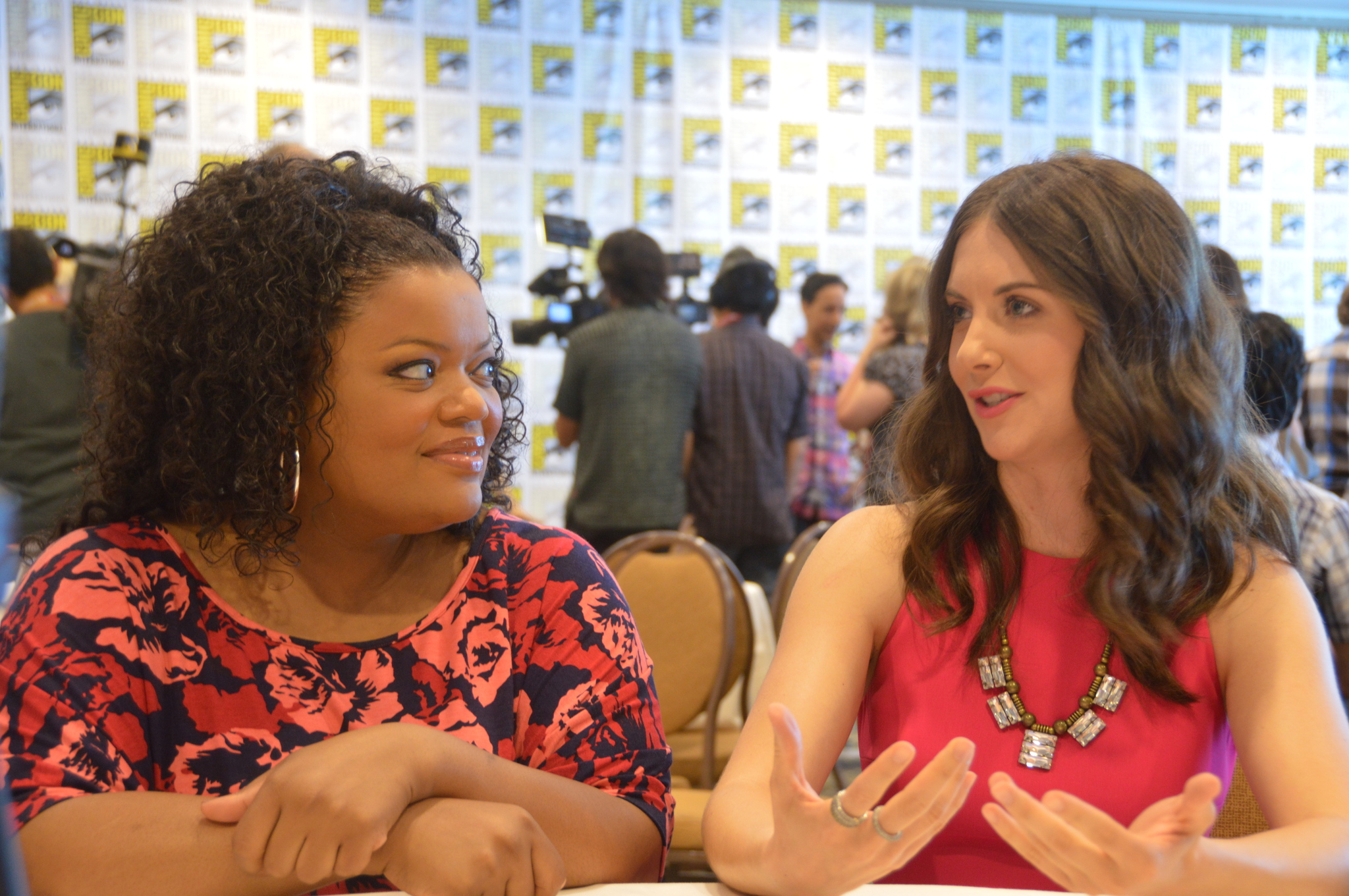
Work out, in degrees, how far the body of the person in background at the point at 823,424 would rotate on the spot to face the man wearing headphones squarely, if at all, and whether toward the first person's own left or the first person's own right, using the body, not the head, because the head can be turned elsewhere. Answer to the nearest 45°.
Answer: approximately 45° to the first person's own right

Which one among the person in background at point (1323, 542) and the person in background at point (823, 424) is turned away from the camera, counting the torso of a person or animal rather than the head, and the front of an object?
the person in background at point (1323, 542)

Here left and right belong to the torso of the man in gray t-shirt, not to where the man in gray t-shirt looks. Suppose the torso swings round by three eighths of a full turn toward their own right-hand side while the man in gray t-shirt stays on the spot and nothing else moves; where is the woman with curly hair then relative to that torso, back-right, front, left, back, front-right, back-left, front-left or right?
front-right

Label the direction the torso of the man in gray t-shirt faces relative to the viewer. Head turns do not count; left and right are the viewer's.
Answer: facing away from the viewer

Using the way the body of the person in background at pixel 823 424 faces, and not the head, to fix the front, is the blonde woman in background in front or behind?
in front

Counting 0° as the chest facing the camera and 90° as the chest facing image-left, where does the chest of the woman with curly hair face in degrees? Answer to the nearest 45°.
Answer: approximately 0°

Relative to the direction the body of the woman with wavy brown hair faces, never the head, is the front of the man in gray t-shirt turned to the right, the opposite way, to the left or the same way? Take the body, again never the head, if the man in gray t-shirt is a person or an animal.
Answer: the opposite way

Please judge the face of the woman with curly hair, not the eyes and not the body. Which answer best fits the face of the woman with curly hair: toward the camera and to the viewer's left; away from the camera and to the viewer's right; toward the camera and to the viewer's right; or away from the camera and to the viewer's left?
toward the camera and to the viewer's right

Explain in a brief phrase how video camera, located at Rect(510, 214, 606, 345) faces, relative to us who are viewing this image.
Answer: facing away from the viewer and to the left of the viewer

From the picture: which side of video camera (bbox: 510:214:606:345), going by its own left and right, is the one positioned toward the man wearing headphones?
back

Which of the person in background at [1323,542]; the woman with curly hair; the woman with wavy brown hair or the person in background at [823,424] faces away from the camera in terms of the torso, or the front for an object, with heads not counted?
the person in background at [1323,542]

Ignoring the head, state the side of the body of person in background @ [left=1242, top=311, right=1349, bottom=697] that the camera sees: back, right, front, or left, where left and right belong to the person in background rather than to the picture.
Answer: back

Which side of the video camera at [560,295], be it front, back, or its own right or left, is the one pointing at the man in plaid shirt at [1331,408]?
back

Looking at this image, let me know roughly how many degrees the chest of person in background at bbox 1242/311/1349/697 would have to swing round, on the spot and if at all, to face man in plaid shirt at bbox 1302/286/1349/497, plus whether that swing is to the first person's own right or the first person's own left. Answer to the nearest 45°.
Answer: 0° — they already face them
